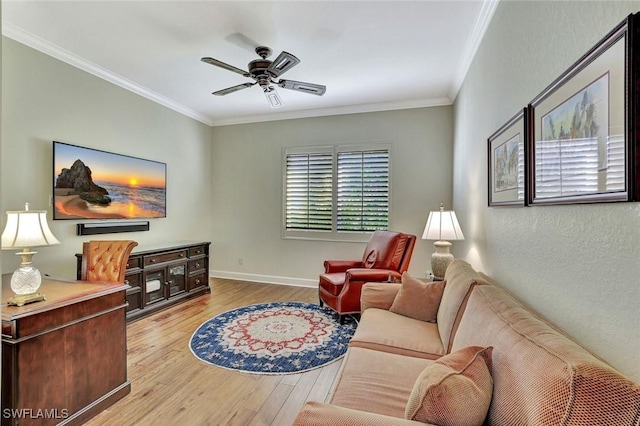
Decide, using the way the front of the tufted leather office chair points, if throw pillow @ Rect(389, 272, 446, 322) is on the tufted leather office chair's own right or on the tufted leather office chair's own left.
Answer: on the tufted leather office chair's own left

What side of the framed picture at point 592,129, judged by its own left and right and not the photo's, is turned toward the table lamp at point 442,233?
right

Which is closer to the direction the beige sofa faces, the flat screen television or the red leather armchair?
the flat screen television

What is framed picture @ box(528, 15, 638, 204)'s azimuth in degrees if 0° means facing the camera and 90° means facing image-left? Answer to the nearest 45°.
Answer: approximately 45°

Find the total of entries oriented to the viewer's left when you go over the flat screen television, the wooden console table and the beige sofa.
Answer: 1

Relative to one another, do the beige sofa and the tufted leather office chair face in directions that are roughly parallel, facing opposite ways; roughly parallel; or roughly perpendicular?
roughly perpendicular

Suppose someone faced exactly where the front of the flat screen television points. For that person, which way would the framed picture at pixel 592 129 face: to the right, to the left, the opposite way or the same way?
the opposite way

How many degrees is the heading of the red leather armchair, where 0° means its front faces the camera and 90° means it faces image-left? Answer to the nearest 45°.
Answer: approximately 45°

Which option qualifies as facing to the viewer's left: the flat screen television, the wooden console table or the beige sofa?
the beige sofa

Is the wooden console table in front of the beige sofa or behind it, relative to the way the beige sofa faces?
in front

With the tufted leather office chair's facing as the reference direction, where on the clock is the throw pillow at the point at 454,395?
The throw pillow is roughly at 10 o'clock from the tufted leather office chair.

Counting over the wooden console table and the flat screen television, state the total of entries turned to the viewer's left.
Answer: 0

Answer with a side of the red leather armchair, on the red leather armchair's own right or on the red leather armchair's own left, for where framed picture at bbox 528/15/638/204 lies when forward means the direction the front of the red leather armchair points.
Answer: on the red leather armchair's own left

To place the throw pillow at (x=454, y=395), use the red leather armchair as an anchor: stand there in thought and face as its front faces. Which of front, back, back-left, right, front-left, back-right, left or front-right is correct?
front-left

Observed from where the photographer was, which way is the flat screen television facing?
facing the viewer and to the right of the viewer

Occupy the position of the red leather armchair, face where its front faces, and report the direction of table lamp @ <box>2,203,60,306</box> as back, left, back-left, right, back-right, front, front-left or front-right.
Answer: front

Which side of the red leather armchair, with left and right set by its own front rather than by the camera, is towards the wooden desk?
front

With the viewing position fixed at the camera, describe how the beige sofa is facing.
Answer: facing to the left of the viewer

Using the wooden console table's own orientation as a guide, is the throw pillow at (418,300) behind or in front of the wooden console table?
in front
